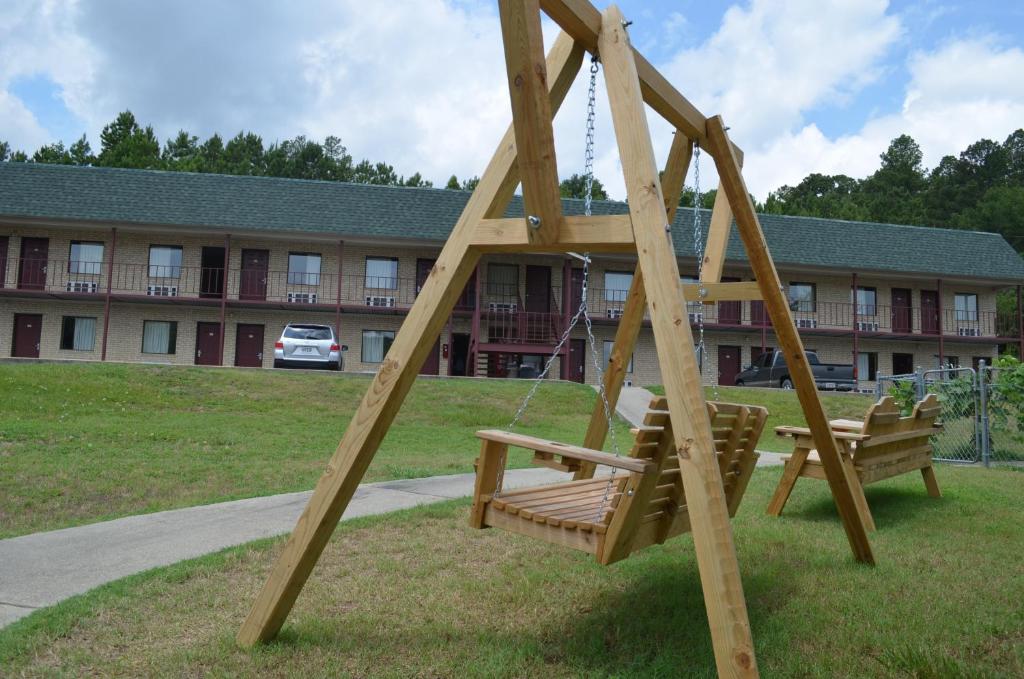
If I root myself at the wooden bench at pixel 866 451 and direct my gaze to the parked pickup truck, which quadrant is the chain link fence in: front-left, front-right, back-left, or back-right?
front-right

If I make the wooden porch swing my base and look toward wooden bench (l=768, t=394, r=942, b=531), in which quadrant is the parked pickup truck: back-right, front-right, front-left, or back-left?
front-left

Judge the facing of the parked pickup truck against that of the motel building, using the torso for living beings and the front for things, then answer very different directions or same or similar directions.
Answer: very different directions

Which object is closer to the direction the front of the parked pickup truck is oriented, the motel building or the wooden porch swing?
the motel building

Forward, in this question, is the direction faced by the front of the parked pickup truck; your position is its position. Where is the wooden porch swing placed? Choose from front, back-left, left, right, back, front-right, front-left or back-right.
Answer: back-left

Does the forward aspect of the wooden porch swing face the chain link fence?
no

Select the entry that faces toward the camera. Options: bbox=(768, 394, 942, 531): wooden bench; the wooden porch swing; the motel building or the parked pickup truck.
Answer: the motel building

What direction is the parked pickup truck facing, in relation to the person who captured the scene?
facing away from the viewer and to the left of the viewer

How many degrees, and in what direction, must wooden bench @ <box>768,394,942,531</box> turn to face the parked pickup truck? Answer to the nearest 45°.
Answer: approximately 45° to its right

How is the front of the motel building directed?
toward the camera

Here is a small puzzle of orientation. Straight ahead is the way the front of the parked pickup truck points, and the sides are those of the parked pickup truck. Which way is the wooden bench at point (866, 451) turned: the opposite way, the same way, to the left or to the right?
the same way

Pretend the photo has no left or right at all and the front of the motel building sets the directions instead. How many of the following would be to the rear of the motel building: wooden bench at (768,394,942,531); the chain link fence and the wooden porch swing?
0

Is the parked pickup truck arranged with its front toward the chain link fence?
no
